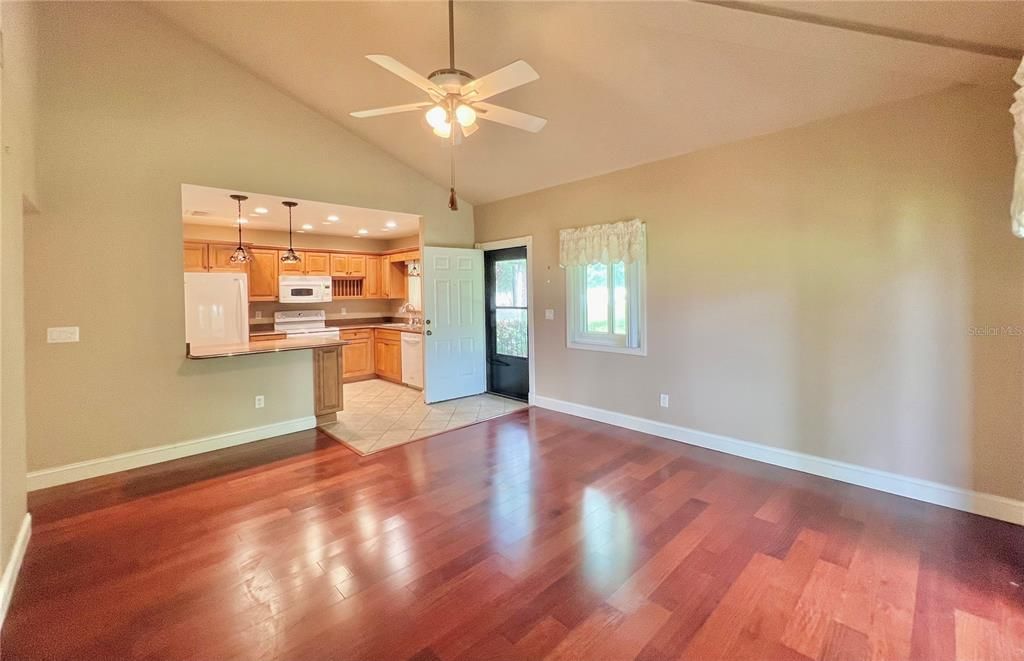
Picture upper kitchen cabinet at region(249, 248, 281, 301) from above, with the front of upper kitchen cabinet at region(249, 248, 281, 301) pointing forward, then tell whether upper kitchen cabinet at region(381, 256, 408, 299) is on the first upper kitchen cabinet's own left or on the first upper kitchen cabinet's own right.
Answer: on the first upper kitchen cabinet's own left

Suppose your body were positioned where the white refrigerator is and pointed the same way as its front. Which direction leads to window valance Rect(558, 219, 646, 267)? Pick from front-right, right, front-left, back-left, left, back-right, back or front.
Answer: front-left
